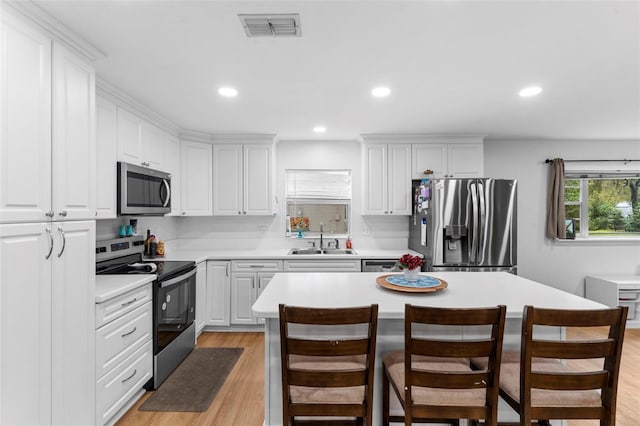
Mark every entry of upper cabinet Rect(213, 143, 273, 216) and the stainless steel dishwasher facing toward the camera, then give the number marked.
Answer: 2

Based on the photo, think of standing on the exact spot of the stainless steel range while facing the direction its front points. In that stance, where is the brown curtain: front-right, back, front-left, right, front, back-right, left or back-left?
front-left

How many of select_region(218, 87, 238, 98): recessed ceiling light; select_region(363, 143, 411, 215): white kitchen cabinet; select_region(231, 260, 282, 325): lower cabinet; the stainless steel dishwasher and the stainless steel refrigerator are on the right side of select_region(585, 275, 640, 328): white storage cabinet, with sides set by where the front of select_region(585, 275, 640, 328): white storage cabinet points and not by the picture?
5

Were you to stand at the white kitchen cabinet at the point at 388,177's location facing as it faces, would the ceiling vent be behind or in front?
in front

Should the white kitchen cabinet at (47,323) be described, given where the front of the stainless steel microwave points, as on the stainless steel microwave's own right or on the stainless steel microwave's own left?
on the stainless steel microwave's own right

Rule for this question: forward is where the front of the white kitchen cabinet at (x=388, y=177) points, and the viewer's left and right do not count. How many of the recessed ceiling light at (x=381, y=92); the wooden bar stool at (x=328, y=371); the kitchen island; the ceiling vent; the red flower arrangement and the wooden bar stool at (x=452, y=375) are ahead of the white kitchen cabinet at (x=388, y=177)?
6

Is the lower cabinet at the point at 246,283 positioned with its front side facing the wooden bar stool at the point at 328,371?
yes

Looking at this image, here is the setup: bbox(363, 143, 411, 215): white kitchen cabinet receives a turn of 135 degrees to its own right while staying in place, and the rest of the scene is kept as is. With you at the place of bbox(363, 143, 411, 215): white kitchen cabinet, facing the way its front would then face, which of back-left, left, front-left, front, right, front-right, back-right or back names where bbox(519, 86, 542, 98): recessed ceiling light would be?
back

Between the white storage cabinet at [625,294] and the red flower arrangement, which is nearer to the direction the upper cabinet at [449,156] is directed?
the red flower arrangement

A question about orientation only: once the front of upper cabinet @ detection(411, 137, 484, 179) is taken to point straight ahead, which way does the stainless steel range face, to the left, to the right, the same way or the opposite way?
to the left
